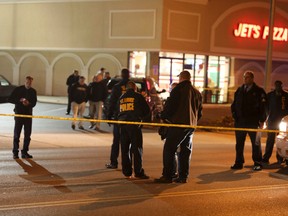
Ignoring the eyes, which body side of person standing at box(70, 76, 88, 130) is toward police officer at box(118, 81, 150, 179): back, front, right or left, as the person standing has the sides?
front

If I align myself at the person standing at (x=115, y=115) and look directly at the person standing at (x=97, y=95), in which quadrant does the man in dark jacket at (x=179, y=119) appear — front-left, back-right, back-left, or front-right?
back-right

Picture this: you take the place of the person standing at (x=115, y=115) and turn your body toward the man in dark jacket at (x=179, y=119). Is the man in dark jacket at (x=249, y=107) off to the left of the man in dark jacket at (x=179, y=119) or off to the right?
left

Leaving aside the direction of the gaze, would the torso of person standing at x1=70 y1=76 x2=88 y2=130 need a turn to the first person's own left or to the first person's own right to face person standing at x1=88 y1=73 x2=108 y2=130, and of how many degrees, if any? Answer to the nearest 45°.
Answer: approximately 135° to the first person's own left

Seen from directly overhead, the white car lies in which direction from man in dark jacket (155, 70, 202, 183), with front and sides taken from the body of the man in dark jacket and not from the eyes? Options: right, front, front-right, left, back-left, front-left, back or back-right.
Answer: right

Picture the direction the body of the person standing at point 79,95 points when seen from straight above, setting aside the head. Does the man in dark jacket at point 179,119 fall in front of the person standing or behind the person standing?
in front

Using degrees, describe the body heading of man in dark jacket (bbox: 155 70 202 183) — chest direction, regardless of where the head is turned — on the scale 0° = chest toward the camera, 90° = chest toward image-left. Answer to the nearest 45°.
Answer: approximately 135°

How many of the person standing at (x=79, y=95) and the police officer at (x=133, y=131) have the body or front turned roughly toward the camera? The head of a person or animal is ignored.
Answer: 1

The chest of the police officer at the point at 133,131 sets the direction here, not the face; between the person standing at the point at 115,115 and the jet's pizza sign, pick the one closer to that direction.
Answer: the jet's pizza sign

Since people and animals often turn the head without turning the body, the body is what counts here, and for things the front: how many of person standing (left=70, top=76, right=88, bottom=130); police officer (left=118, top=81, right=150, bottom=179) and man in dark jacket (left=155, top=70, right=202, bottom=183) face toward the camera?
1

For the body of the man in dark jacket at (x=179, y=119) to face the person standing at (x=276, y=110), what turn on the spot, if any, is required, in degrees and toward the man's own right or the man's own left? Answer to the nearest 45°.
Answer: approximately 90° to the man's own right

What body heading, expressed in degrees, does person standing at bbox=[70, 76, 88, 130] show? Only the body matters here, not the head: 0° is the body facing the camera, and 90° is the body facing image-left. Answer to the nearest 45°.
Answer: approximately 0°
